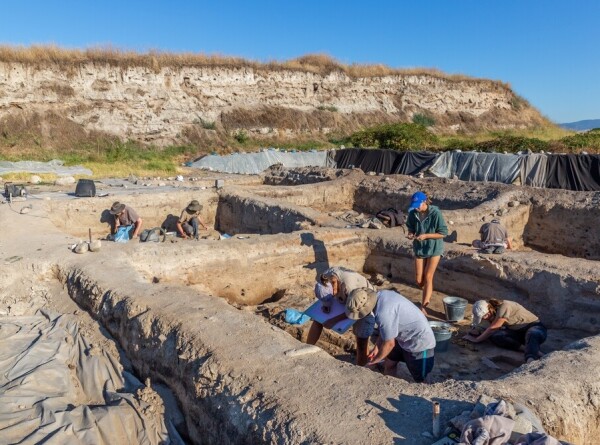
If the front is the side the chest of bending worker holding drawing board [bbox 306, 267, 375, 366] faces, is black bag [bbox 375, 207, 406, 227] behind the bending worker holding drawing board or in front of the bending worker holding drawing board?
behind

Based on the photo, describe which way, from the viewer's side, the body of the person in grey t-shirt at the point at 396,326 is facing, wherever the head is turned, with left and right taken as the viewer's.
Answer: facing to the left of the viewer

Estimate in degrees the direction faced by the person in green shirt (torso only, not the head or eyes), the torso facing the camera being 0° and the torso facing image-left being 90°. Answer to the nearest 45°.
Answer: approximately 45°

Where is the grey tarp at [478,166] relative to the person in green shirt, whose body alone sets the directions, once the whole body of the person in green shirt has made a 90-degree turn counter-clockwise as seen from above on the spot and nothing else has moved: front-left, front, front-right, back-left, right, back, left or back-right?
back-left

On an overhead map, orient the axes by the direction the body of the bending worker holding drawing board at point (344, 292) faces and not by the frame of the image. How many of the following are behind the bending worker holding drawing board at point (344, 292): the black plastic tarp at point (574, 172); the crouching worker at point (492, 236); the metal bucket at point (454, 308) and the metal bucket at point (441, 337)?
4

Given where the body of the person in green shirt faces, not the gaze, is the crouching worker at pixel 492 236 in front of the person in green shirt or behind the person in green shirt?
behind

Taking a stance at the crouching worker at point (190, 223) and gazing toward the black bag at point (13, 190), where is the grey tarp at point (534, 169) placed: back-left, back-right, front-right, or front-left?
back-right

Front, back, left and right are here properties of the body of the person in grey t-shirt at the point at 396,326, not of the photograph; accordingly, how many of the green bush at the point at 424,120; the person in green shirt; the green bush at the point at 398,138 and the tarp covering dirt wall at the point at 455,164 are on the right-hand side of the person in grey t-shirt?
4

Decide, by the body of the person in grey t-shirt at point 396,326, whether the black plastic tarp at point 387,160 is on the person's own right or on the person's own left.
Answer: on the person's own right

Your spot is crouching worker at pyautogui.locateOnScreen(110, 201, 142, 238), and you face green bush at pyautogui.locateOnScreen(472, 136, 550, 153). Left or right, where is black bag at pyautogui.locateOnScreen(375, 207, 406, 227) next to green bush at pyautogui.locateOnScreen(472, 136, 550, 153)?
right

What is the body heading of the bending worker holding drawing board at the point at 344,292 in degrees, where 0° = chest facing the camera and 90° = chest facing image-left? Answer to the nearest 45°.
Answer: approximately 45°

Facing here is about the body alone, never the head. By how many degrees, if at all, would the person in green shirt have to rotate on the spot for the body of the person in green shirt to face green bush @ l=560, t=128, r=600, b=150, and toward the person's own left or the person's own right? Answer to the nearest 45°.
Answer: approximately 135° to the person's own right

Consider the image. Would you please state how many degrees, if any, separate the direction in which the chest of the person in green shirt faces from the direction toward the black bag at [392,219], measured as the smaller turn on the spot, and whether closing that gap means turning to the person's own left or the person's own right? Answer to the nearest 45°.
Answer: approximately 135° to the person's own right

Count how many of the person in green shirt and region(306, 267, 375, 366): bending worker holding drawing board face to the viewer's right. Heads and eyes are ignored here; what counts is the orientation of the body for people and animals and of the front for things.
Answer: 0

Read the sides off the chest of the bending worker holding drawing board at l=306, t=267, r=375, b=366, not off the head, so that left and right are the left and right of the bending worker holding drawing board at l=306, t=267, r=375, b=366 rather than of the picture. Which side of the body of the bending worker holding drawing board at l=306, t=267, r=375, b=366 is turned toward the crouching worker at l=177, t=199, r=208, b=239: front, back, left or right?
right
